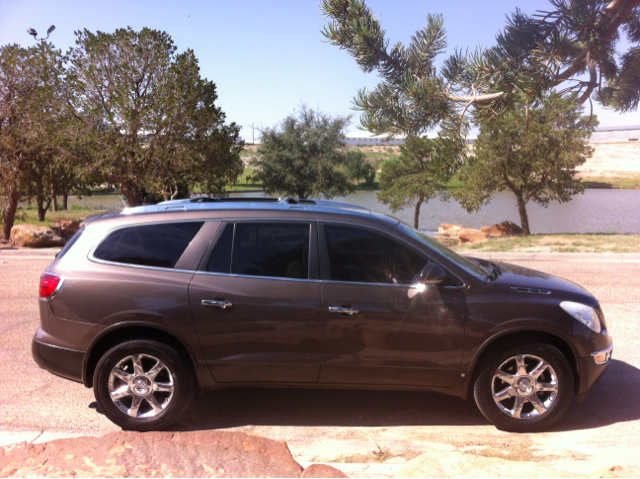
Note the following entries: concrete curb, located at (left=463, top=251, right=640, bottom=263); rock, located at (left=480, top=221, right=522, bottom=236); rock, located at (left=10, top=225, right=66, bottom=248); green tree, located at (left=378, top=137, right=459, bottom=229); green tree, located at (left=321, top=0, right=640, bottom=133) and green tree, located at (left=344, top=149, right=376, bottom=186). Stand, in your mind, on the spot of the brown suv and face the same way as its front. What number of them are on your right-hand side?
0

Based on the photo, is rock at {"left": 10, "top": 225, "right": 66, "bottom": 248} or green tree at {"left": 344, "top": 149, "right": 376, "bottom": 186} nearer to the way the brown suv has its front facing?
the green tree

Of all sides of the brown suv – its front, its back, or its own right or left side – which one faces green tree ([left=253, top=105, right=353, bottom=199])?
left

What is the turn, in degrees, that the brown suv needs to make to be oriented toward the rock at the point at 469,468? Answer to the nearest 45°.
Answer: approximately 45° to its right

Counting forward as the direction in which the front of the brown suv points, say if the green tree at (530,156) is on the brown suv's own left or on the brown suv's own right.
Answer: on the brown suv's own left

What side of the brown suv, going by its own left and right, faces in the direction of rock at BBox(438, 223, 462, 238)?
left

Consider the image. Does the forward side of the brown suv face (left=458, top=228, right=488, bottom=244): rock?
no

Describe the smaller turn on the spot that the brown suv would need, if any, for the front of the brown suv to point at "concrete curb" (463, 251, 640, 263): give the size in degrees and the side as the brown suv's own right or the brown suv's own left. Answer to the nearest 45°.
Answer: approximately 45° to the brown suv's own left

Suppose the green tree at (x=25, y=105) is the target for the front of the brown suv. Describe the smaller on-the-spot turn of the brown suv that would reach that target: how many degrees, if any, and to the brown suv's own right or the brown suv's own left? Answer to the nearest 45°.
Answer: approximately 135° to the brown suv's own left

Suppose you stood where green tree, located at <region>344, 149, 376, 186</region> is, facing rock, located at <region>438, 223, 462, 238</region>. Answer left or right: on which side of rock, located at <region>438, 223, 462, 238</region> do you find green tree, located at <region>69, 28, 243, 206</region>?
right

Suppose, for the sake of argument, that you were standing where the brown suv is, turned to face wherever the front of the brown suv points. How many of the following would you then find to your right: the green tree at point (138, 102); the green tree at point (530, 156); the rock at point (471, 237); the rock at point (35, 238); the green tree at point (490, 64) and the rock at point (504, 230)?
0

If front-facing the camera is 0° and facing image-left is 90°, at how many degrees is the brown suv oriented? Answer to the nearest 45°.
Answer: approximately 270°

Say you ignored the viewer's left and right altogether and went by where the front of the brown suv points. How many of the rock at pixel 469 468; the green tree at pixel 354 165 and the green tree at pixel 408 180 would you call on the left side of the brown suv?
2

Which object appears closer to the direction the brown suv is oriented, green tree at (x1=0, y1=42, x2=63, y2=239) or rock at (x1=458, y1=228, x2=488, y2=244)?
the rock

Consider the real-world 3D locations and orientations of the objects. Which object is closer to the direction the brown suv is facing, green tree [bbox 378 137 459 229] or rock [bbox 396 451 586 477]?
the rock
